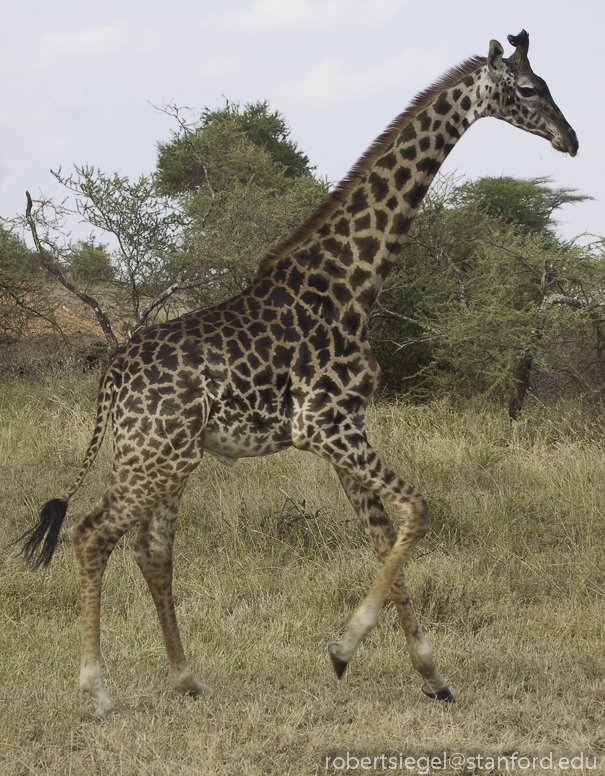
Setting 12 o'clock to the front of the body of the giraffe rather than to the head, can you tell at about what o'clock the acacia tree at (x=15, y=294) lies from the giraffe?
The acacia tree is roughly at 8 o'clock from the giraffe.

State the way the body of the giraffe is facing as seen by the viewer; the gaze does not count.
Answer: to the viewer's right

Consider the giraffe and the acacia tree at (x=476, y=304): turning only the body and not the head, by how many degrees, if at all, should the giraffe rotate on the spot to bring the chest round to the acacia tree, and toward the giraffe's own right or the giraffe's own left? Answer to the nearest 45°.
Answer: approximately 90° to the giraffe's own left
